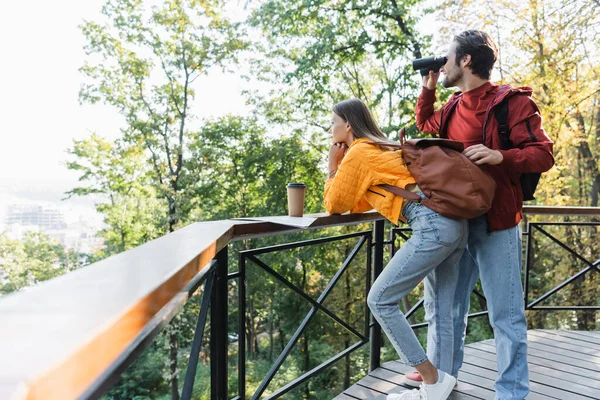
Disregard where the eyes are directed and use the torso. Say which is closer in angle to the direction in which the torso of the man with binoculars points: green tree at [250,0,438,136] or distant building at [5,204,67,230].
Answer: the distant building

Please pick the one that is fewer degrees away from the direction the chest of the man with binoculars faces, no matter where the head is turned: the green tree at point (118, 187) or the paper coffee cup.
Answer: the paper coffee cup

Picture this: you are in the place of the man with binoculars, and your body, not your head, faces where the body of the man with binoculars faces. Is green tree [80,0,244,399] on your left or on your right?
on your right

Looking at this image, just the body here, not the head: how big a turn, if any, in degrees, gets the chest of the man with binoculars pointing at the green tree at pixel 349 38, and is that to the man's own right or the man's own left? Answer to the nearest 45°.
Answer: approximately 135° to the man's own right

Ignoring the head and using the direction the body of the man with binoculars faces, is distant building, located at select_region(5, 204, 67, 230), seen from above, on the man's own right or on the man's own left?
on the man's own right

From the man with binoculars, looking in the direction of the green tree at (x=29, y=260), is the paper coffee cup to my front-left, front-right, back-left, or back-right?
front-left

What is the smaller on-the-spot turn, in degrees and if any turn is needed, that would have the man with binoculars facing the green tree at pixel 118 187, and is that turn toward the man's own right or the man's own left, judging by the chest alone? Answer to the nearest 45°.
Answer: approximately 90° to the man's own right

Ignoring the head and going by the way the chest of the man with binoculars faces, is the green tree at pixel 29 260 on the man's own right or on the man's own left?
on the man's own right

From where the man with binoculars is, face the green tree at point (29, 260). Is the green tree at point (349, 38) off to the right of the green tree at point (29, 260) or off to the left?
right

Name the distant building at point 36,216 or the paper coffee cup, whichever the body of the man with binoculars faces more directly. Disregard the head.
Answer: the paper coffee cup
